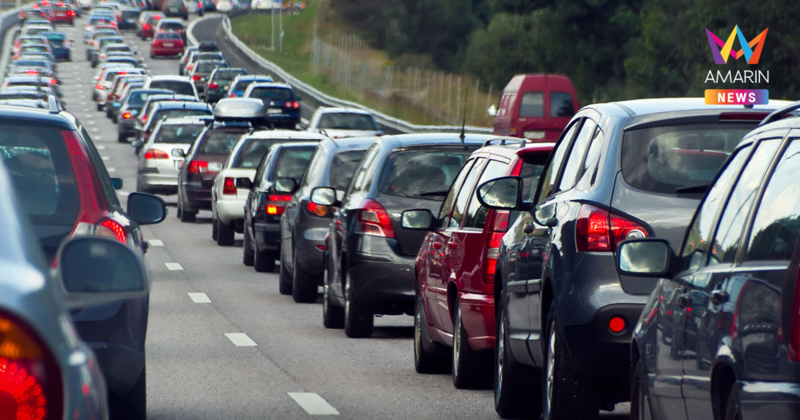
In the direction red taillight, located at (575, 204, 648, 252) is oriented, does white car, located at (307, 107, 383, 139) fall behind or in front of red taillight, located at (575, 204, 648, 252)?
behind

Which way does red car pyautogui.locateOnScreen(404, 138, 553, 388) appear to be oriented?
away from the camera

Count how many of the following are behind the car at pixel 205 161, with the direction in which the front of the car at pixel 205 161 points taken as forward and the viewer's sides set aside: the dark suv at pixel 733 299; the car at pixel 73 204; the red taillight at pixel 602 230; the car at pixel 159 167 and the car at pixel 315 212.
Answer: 4

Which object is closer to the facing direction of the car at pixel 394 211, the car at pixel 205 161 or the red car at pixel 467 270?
the car

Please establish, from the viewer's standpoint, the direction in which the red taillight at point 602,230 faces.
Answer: facing the viewer

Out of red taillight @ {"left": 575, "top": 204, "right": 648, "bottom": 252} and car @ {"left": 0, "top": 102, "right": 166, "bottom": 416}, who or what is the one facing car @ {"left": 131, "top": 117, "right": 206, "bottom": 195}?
car @ {"left": 0, "top": 102, "right": 166, "bottom": 416}

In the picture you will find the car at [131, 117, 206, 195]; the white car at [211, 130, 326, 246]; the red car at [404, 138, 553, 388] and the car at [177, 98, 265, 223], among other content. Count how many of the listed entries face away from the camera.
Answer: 4

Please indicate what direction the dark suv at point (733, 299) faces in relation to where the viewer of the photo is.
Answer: facing away from the viewer and to the left of the viewer

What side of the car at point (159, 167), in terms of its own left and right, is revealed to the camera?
back

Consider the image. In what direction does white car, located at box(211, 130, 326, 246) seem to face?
away from the camera

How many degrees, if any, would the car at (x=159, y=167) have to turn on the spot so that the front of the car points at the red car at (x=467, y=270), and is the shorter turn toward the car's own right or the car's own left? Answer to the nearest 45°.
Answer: approximately 180°

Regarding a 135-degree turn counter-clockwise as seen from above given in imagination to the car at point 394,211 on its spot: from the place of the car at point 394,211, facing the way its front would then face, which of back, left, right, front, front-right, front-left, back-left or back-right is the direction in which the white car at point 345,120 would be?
back-right

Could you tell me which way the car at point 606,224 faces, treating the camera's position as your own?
facing away from the viewer

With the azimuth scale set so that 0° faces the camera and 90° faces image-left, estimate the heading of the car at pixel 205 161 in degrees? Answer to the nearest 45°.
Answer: approximately 180°

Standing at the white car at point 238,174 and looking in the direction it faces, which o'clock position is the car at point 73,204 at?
The car is roughly at 6 o'clock from the white car.

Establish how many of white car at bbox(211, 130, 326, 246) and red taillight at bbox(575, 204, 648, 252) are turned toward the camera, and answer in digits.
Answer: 1

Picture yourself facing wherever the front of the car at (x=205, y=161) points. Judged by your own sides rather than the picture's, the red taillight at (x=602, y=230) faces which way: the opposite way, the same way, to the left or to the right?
the opposite way

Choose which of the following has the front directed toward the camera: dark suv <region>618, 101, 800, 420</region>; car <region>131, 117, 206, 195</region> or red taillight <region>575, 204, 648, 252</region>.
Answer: the red taillight
